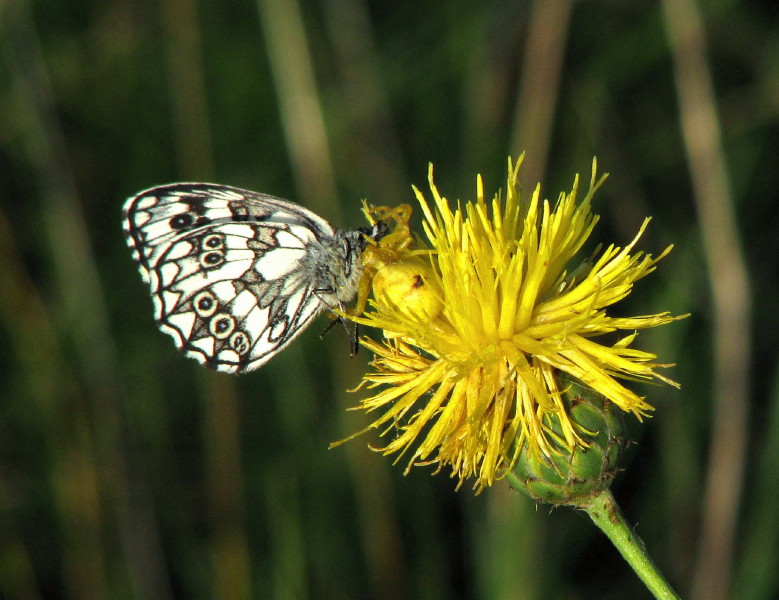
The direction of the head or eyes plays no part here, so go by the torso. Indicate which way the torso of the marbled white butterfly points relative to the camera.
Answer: to the viewer's right
